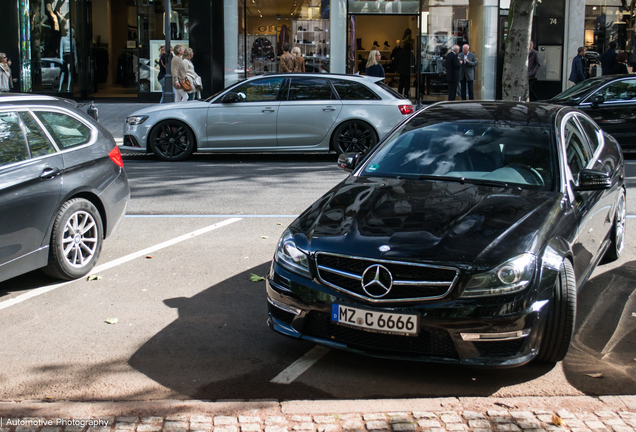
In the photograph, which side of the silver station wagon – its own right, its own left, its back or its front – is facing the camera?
left

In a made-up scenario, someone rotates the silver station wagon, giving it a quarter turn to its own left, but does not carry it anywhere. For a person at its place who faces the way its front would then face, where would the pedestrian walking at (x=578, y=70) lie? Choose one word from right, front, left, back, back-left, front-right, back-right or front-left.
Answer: back-left

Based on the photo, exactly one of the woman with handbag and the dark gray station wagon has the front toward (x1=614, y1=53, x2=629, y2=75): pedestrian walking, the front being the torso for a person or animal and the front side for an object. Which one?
the woman with handbag

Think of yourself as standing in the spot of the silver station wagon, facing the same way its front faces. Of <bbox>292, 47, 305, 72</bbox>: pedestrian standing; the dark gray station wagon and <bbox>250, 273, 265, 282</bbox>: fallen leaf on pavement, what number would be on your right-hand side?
1

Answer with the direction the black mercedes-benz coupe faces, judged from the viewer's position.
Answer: facing the viewer and to the left of the viewer
